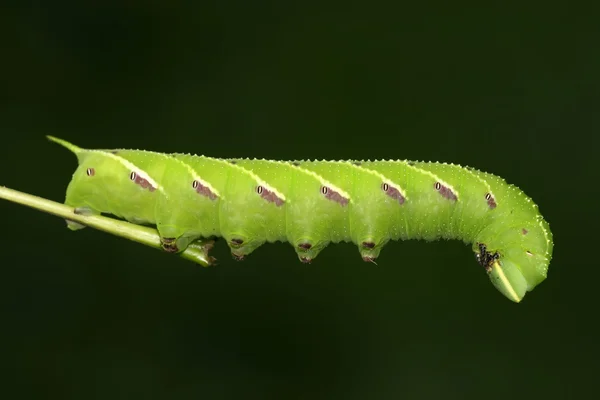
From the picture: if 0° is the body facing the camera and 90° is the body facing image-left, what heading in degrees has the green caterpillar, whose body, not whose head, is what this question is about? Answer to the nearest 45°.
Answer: approximately 270°
